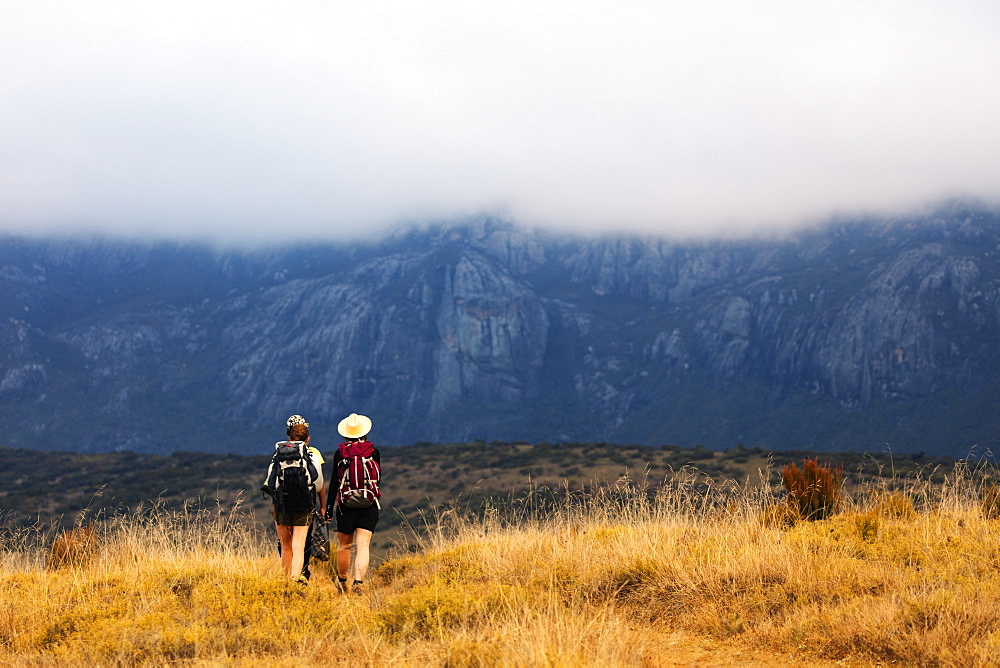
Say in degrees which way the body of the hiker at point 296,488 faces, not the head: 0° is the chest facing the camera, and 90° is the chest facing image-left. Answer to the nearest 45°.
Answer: approximately 180°

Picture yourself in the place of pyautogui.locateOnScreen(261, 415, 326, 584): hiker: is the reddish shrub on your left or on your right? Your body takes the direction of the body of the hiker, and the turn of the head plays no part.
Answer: on your right

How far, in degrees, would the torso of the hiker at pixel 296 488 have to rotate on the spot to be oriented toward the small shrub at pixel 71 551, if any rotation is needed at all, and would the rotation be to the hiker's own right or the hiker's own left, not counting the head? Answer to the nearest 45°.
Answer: approximately 45° to the hiker's own left

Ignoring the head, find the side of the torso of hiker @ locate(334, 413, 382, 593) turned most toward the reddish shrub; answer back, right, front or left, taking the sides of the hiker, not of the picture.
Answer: right

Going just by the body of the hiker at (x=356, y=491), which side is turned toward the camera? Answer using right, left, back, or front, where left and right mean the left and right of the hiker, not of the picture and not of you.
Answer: back

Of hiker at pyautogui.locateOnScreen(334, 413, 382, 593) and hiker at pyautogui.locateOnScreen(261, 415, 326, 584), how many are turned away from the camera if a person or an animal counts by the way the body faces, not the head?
2
